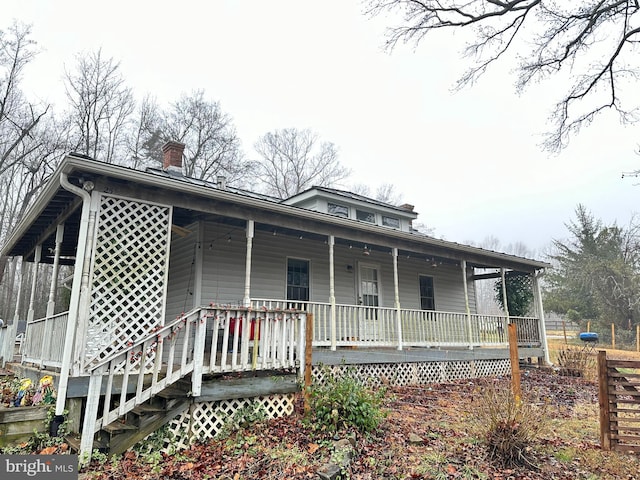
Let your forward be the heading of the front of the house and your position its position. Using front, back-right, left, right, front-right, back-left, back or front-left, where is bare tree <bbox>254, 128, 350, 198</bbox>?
back-left

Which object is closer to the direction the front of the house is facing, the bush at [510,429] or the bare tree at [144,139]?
the bush

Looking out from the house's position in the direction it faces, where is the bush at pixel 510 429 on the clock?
The bush is roughly at 12 o'clock from the house.

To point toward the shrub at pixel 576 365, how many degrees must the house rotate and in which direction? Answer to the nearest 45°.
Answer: approximately 45° to its left

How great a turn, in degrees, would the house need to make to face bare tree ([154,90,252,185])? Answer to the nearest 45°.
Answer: approximately 135° to its left

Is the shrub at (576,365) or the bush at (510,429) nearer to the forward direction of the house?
the bush

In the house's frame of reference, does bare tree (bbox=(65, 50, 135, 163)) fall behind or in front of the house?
behind

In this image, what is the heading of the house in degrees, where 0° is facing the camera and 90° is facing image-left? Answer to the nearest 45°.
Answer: approximately 315°

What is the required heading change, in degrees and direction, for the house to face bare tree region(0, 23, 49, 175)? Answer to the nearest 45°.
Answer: approximately 180°

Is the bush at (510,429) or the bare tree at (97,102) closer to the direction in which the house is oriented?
the bush
